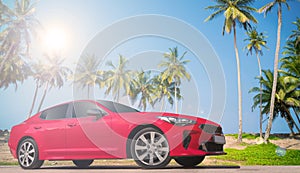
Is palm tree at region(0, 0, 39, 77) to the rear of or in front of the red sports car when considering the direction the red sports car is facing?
to the rear

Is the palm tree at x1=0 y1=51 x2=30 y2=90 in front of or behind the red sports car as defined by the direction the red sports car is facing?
behind

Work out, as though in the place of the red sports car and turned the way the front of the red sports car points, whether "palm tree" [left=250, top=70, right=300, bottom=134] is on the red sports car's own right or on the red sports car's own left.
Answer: on the red sports car's own left

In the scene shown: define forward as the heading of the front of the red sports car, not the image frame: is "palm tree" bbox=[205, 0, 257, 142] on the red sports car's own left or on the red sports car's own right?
on the red sports car's own left

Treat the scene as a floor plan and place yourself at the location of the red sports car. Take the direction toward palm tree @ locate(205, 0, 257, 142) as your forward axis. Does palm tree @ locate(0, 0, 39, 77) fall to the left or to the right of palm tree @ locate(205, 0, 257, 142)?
left

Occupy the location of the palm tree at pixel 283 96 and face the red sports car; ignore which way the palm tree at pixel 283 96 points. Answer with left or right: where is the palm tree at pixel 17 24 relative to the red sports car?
right

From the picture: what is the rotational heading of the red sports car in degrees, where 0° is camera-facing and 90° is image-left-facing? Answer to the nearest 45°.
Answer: approximately 315°
